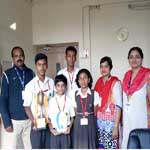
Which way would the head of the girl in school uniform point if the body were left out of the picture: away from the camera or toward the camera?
toward the camera

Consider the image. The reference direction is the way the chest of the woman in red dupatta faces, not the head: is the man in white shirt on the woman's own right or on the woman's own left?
on the woman's own right

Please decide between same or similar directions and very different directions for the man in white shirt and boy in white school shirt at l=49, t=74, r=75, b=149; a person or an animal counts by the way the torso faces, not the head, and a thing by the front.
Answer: same or similar directions

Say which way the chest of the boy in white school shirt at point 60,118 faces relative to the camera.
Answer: toward the camera

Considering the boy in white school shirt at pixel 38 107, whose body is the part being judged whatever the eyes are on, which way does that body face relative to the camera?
toward the camera

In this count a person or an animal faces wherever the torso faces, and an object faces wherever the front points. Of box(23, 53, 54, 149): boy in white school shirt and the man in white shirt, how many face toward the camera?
2

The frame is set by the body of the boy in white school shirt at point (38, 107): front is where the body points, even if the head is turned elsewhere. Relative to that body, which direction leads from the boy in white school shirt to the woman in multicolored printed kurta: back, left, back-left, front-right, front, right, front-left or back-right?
left

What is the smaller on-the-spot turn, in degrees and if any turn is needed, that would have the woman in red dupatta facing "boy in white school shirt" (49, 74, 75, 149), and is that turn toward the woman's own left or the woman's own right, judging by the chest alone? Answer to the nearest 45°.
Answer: approximately 45° to the woman's own right

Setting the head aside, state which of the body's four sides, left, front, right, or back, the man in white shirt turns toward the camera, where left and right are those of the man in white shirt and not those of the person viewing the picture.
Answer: front

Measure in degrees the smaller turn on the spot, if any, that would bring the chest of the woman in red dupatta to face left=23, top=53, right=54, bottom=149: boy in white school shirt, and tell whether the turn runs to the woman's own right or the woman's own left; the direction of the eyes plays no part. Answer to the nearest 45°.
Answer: approximately 45° to the woman's own right

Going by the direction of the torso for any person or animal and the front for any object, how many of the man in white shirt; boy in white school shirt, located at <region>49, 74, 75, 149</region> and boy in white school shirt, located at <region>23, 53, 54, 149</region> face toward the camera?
3
